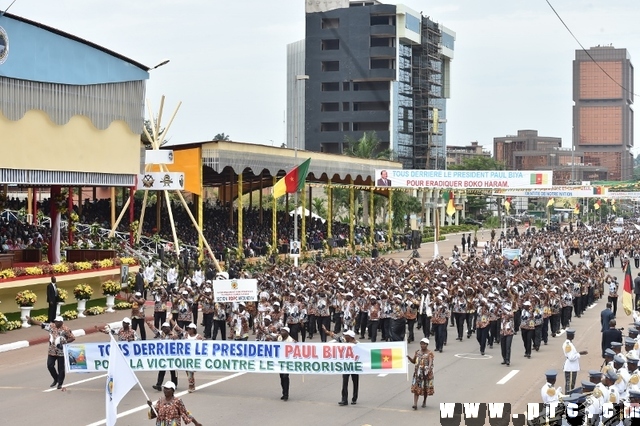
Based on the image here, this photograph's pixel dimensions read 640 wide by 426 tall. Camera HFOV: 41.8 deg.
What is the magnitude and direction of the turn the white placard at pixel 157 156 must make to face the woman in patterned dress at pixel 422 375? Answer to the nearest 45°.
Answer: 0° — it already faces them

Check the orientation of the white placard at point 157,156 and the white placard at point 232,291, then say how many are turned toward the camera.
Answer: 2

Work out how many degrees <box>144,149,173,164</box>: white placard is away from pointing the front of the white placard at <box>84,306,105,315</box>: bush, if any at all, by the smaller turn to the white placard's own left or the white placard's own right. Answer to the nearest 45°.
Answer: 0° — it already faces it

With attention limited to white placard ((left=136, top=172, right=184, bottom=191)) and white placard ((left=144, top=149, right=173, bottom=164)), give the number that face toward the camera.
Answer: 2

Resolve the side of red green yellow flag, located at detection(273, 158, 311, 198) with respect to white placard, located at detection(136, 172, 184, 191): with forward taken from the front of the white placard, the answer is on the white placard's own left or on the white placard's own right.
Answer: on the white placard's own left

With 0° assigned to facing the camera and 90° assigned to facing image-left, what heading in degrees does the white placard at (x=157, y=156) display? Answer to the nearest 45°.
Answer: approximately 0°

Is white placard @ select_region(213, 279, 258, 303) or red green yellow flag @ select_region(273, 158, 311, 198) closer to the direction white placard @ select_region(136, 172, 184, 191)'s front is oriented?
the white placard

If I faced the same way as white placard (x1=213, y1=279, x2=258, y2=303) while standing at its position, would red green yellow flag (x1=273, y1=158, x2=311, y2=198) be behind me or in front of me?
behind

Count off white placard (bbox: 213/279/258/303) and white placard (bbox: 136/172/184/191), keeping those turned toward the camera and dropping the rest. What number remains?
2
